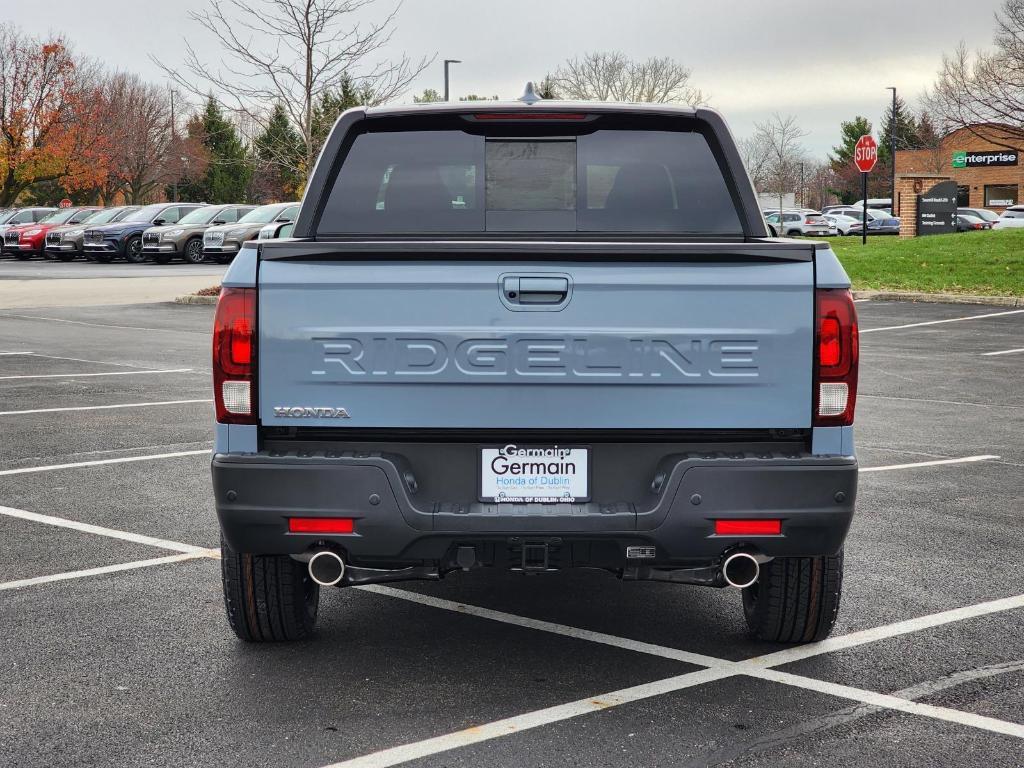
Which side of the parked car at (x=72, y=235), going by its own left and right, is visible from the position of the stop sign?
left

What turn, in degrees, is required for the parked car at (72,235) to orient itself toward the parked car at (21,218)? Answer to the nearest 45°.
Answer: approximately 135° to its right

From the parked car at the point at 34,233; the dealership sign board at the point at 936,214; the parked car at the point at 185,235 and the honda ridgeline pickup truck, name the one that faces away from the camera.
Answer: the honda ridgeline pickup truck

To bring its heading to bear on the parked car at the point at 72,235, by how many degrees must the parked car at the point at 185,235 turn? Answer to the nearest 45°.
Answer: approximately 90° to its right

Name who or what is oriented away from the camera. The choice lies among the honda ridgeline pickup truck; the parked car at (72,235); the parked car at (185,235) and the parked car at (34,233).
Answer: the honda ridgeline pickup truck

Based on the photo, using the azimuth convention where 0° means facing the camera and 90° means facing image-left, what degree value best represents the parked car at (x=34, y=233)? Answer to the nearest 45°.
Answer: approximately 45°

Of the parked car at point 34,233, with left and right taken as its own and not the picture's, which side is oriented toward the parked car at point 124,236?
left

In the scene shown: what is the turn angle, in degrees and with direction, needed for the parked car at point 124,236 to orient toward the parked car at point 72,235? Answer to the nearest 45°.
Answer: approximately 90° to its right

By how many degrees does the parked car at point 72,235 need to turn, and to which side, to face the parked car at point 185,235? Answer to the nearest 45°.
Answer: approximately 90° to its left

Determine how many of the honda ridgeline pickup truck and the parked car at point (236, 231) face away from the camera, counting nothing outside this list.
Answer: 1

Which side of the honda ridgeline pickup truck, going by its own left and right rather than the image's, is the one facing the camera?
back
